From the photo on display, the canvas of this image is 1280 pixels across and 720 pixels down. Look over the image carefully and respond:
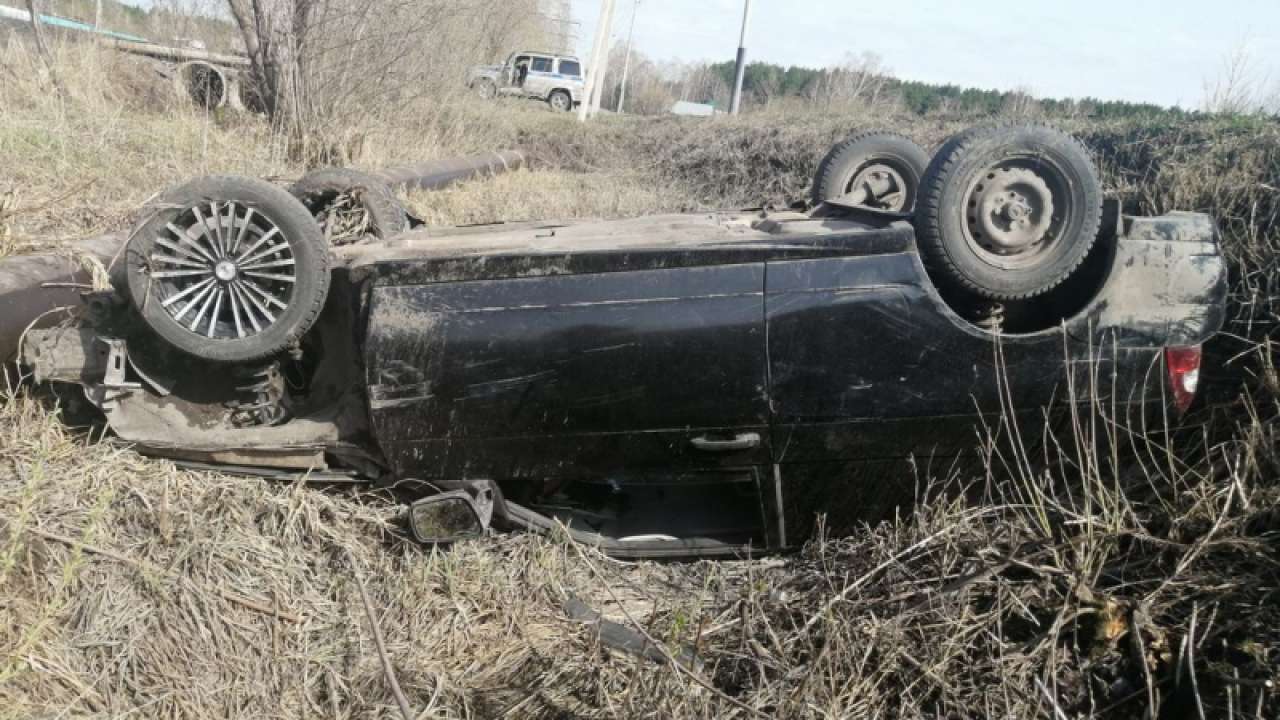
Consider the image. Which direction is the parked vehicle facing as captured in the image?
to the viewer's left

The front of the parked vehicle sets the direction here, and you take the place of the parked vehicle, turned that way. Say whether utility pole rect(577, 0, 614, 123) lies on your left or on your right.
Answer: on your left
